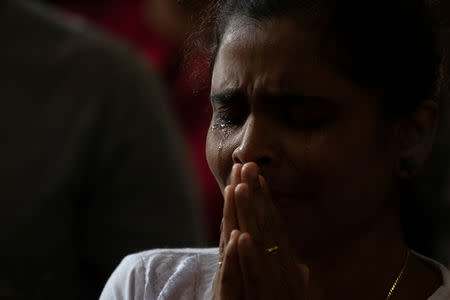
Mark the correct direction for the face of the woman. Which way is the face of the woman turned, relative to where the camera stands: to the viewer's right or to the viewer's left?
to the viewer's left

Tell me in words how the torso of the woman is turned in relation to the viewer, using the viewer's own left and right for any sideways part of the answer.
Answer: facing the viewer and to the left of the viewer

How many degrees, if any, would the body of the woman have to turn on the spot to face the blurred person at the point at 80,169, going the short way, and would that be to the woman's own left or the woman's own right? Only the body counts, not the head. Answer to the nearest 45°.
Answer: approximately 90° to the woman's own right

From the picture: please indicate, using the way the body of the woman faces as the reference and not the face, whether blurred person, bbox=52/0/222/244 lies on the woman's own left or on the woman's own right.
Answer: on the woman's own right
